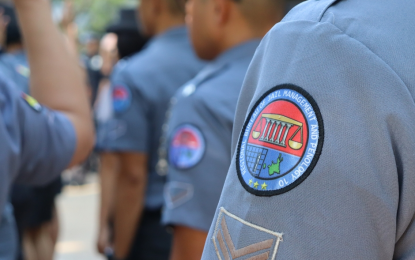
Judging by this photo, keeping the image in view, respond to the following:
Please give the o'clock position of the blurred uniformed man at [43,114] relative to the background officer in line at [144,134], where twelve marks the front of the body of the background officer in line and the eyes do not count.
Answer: The blurred uniformed man is roughly at 8 o'clock from the background officer in line.

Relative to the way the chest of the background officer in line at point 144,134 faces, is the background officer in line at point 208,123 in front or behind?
behind

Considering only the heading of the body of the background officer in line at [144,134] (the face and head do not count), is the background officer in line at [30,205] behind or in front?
in front

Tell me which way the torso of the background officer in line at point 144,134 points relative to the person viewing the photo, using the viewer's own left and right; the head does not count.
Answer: facing away from the viewer and to the left of the viewer
